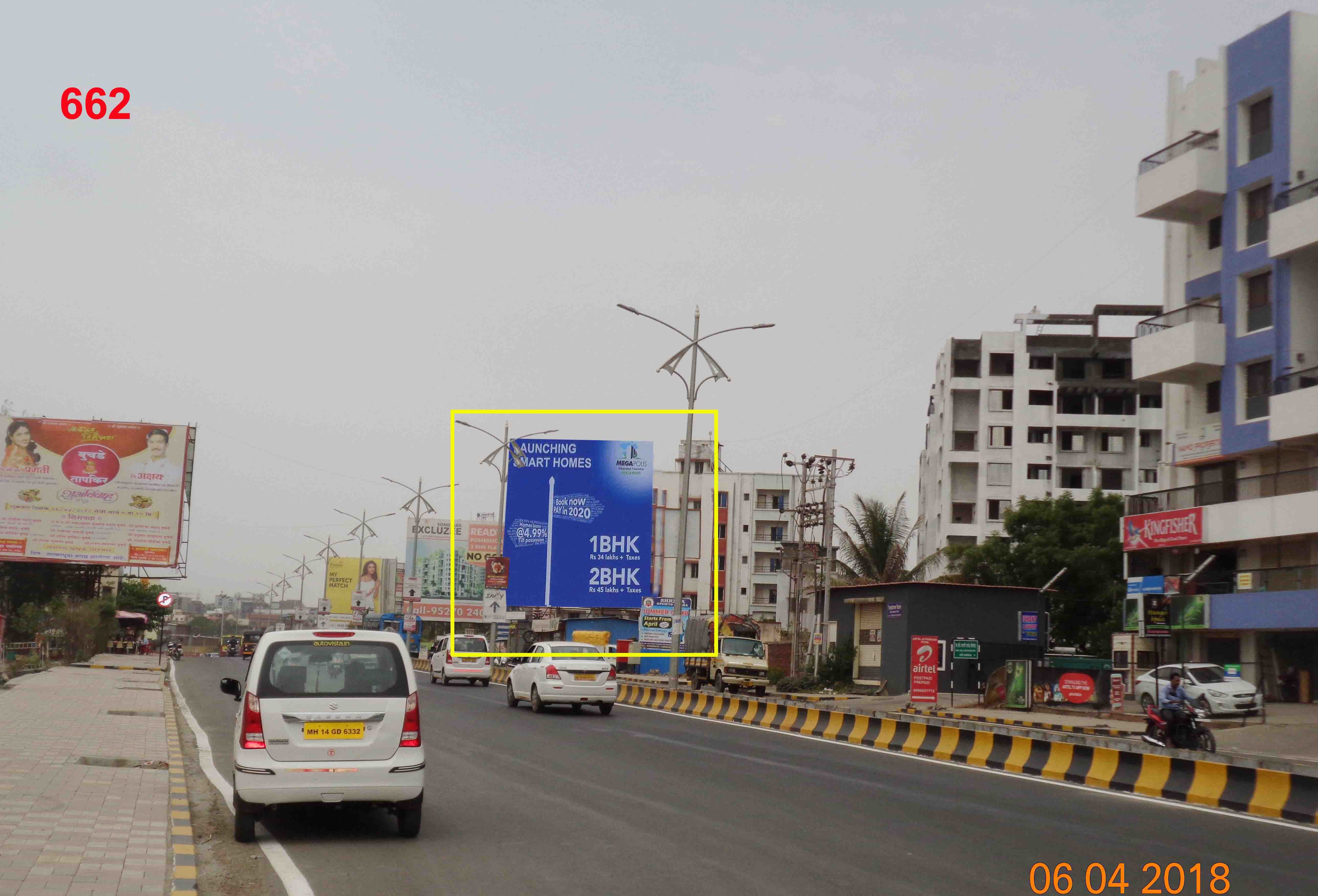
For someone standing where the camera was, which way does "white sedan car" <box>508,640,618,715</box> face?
facing away from the viewer and to the left of the viewer

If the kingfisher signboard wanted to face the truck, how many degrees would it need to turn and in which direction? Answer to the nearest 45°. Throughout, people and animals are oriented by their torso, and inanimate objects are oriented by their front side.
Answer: approximately 45° to its right

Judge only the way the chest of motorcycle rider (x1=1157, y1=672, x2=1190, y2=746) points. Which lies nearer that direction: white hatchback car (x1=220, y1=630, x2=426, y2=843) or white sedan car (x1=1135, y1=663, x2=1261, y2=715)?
the white hatchback car

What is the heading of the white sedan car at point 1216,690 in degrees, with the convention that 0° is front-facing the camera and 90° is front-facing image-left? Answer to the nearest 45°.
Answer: approximately 315°

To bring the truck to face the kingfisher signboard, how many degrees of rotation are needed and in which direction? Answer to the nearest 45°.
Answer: approximately 45° to its left

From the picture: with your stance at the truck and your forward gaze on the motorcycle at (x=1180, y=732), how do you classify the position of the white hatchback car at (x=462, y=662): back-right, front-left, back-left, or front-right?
back-right

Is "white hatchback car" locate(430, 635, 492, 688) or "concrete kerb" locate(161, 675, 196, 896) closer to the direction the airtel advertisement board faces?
the concrete kerb

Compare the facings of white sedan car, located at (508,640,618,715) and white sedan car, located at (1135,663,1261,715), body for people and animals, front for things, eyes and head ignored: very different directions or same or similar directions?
very different directions
